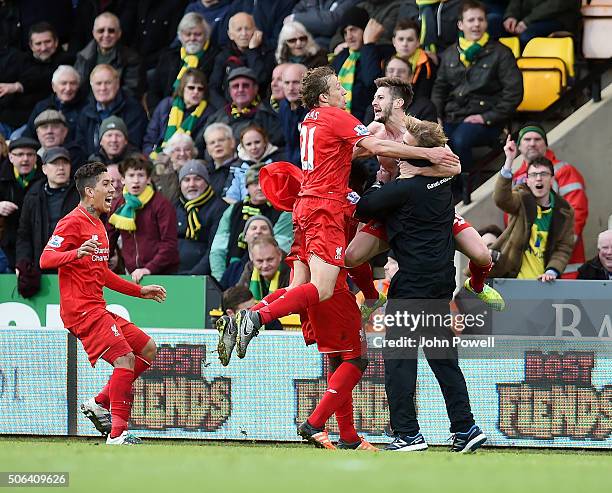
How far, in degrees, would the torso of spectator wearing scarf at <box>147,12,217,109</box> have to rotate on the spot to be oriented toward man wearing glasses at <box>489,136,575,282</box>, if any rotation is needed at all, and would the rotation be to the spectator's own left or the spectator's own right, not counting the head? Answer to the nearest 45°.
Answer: approximately 45° to the spectator's own left

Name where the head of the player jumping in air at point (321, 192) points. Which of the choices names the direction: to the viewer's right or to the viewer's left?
to the viewer's right

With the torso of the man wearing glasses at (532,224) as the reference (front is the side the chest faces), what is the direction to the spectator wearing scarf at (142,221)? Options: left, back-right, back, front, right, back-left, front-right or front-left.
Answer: right

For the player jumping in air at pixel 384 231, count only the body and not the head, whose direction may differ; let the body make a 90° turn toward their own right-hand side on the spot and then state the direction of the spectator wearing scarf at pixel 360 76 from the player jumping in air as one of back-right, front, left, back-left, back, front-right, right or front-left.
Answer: front-right

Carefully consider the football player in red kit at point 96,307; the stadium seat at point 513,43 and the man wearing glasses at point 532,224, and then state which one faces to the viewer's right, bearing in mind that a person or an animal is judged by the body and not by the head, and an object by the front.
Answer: the football player in red kit

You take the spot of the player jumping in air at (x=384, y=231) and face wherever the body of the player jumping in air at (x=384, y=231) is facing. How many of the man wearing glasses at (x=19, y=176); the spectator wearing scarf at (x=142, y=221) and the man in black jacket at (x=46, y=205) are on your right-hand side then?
3

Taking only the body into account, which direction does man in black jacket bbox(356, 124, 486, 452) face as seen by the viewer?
away from the camera

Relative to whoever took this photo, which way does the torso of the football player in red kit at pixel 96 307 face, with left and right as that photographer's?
facing to the right of the viewer

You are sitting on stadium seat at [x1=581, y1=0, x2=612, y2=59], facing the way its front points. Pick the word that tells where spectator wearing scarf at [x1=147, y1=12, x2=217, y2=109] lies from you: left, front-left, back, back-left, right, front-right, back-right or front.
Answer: right

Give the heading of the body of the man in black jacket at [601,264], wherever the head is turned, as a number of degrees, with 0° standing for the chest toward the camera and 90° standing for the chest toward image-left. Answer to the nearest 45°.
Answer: approximately 0°

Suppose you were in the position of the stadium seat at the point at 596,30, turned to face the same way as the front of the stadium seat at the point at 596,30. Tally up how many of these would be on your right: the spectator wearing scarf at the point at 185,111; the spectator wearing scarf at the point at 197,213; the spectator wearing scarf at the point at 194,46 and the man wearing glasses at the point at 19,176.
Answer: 4
